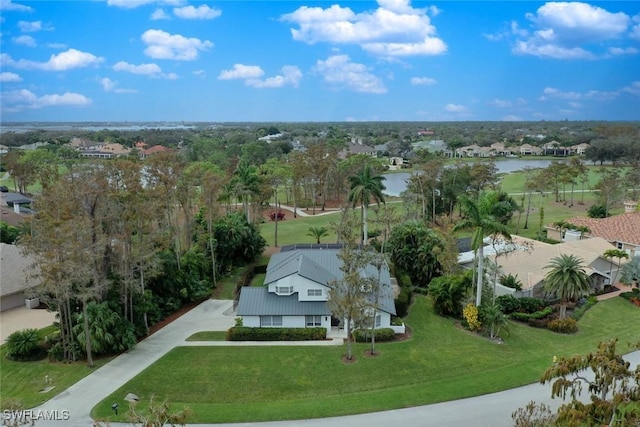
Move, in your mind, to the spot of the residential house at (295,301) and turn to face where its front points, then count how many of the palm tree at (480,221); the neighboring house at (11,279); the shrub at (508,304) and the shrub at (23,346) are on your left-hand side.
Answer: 2

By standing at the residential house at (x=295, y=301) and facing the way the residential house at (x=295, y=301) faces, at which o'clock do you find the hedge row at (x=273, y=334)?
The hedge row is roughly at 1 o'clock from the residential house.

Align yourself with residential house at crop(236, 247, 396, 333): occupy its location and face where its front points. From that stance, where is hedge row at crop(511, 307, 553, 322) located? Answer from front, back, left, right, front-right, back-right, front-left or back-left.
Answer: left

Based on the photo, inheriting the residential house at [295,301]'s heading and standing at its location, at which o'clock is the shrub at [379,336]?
The shrub is roughly at 10 o'clock from the residential house.

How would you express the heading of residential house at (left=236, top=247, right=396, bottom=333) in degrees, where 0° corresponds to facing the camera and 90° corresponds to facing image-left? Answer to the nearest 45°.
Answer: approximately 0°

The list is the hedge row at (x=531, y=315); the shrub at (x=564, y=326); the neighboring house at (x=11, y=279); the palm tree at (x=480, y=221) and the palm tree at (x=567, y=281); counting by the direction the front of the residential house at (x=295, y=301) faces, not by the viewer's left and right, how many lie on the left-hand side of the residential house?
4

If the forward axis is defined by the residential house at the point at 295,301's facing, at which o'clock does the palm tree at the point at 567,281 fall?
The palm tree is roughly at 9 o'clock from the residential house.

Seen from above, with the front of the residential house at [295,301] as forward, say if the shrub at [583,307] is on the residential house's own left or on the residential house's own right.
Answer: on the residential house's own left

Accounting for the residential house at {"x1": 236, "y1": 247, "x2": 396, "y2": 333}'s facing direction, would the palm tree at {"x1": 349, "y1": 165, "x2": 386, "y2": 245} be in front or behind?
behind

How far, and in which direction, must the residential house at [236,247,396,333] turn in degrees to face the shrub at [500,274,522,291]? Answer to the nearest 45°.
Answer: approximately 90° to its left

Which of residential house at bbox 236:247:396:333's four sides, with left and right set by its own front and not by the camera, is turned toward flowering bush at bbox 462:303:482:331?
left

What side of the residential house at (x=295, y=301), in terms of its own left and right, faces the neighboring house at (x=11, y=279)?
right
